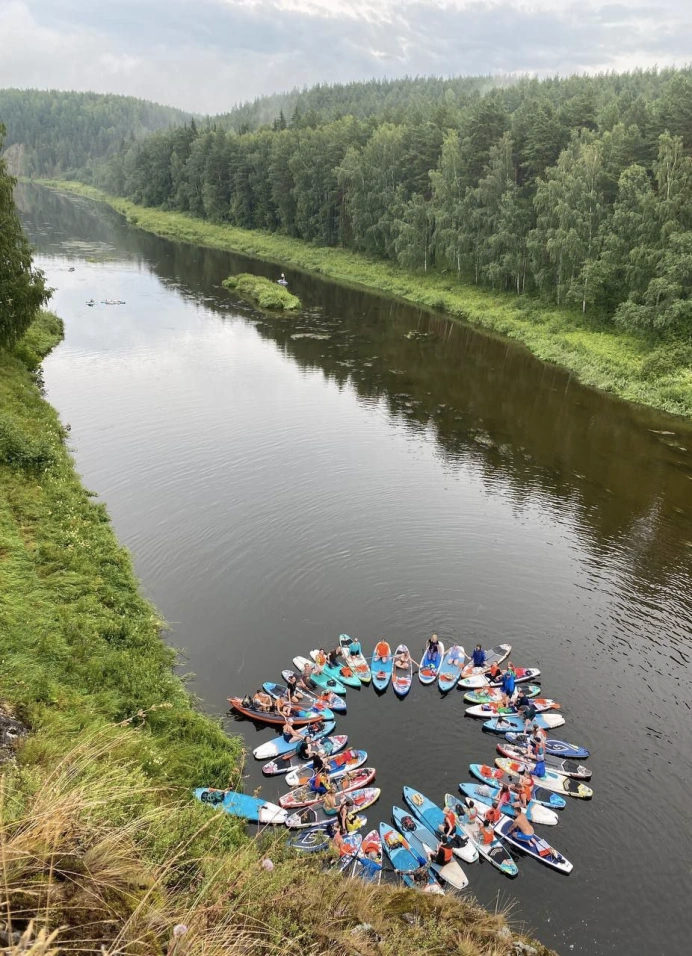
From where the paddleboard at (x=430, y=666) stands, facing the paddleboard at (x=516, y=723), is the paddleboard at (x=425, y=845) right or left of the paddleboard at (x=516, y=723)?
right

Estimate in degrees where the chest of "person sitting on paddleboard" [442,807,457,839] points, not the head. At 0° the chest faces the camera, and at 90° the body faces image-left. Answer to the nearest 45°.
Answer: approximately 135°

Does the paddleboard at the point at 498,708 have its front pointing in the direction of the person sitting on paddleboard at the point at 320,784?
no

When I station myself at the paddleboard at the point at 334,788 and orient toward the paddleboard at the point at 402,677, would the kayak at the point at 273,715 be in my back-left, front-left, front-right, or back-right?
front-left

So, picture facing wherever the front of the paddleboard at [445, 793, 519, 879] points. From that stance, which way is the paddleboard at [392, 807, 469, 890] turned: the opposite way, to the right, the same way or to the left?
the same way
